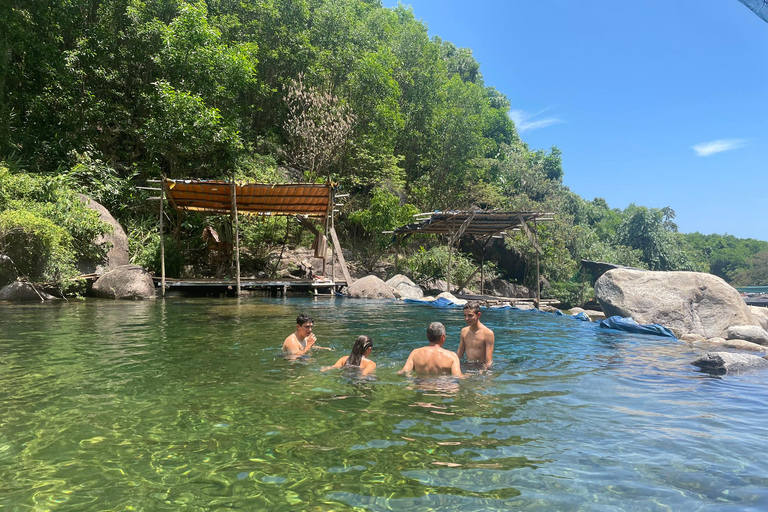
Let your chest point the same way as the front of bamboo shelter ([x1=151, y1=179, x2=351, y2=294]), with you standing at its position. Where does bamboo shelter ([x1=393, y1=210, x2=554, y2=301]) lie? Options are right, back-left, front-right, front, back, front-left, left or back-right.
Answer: left

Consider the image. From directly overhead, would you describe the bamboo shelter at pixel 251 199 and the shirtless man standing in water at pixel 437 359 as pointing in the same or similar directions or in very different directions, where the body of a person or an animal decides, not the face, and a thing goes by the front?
very different directions

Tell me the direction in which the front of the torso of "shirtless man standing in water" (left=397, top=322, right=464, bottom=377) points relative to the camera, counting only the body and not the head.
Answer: away from the camera

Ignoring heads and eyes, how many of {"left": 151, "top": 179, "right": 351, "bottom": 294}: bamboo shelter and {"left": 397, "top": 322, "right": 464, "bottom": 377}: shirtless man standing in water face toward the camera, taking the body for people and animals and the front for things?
1

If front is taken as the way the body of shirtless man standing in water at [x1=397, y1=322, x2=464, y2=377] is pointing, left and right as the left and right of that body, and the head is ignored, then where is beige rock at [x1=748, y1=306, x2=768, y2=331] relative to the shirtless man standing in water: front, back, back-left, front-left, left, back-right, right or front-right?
front-right

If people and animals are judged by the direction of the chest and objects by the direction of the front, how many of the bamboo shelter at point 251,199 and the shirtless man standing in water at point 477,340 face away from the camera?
0

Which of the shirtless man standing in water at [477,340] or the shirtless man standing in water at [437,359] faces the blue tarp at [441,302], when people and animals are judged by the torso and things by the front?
the shirtless man standing in water at [437,359]

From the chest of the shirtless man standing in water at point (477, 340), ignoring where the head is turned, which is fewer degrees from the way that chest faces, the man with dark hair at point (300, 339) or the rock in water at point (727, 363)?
the man with dark hair

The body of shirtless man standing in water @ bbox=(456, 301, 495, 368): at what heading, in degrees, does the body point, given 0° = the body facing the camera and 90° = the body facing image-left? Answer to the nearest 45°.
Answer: approximately 45°

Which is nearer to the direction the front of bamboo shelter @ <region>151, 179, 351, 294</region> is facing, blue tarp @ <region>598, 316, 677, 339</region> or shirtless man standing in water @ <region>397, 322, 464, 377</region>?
the shirtless man standing in water
